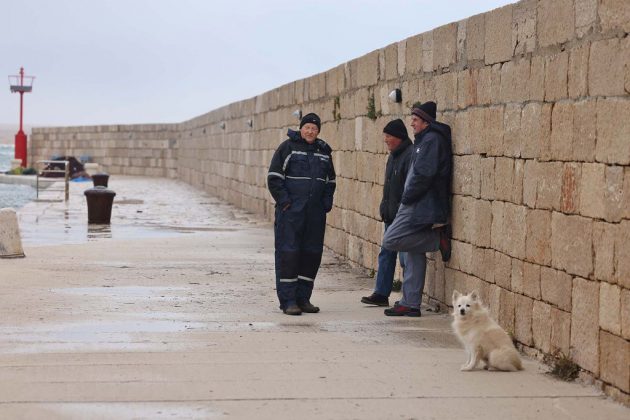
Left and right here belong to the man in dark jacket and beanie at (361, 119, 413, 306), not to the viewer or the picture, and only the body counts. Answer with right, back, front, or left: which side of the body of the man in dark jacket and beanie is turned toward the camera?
left

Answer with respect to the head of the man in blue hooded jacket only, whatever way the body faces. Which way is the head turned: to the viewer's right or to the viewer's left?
to the viewer's left

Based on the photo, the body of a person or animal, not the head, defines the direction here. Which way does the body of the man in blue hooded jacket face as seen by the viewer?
to the viewer's left

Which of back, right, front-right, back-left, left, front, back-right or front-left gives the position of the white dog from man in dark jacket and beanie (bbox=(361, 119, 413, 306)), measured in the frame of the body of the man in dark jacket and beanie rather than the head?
left

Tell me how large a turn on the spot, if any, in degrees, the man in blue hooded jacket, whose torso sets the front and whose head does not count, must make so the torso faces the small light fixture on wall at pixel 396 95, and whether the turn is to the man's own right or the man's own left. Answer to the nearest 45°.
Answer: approximately 90° to the man's own right

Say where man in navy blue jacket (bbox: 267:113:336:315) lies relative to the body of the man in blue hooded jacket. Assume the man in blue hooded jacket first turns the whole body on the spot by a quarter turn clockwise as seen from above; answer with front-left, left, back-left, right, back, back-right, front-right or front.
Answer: left

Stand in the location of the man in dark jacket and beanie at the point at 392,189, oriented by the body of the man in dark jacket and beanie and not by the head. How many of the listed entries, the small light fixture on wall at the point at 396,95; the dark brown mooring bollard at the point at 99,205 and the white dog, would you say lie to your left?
1

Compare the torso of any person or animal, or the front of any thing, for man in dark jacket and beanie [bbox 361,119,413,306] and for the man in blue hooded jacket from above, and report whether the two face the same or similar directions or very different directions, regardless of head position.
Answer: same or similar directions

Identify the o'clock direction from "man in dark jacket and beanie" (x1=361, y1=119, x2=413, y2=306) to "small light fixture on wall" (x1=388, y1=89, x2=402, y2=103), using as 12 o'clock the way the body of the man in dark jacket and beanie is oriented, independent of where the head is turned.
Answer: The small light fixture on wall is roughly at 3 o'clock from the man in dark jacket and beanie.

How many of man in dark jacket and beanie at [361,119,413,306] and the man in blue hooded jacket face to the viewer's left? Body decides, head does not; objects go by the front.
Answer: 2

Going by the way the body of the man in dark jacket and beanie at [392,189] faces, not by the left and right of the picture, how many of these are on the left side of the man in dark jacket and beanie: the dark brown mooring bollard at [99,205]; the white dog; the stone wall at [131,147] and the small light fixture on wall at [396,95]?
1

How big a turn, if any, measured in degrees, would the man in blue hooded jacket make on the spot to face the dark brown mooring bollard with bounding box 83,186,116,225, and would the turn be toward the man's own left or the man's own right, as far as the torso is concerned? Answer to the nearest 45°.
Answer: approximately 45° to the man's own right

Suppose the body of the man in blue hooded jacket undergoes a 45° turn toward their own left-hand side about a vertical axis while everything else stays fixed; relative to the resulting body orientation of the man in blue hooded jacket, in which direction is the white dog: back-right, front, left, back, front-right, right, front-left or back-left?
front-left
